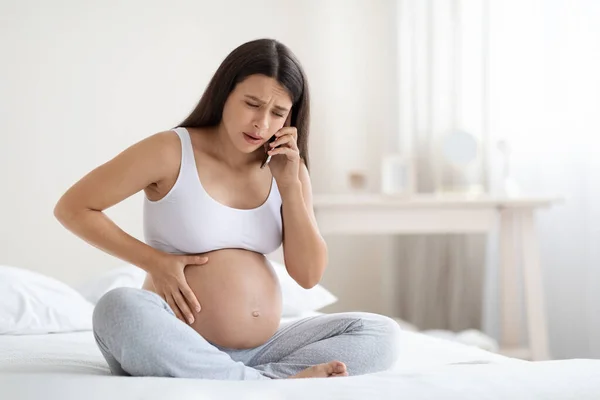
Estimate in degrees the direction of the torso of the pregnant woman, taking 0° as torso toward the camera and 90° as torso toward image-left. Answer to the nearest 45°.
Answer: approximately 315°

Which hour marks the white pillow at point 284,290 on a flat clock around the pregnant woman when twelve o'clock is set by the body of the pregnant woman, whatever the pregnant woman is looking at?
The white pillow is roughly at 8 o'clock from the pregnant woman.

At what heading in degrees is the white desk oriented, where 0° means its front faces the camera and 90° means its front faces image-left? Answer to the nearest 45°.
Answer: approximately 0°

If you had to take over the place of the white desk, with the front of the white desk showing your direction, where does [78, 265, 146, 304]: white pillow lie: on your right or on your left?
on your right
